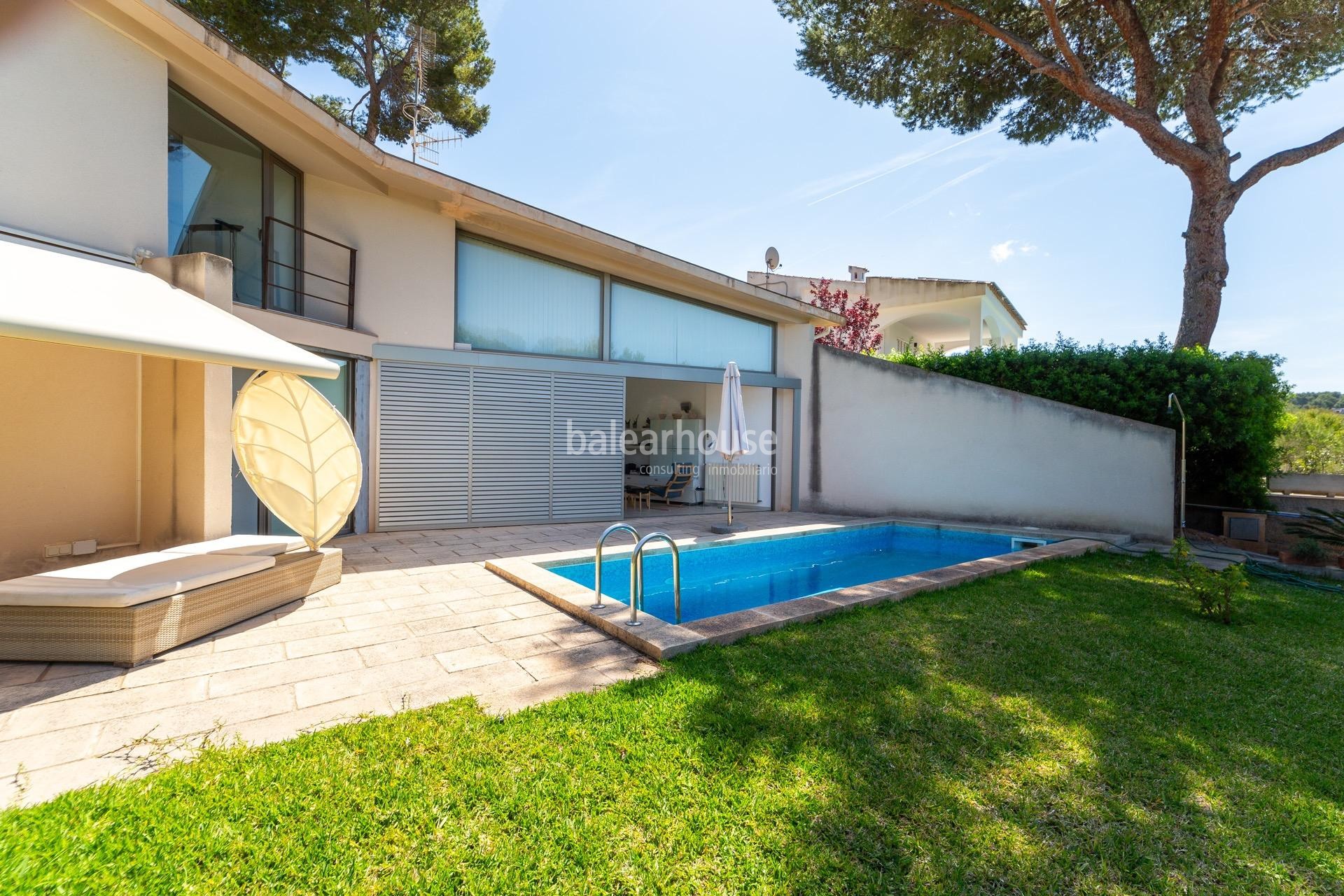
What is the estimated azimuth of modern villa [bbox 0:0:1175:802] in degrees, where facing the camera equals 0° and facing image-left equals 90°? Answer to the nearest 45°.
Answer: approximately 315°

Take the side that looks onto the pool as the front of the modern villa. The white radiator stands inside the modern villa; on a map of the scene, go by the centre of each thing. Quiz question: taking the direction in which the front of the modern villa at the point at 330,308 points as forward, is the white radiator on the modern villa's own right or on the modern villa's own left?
on the modern villa's own left

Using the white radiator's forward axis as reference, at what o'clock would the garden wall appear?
The garden wall is roughly at 10 o'clock from the white radiator.

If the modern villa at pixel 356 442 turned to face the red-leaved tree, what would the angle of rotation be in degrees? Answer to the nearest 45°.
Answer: approximately 90° to its left

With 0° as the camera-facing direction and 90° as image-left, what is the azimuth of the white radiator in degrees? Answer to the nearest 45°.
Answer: approximately 0°

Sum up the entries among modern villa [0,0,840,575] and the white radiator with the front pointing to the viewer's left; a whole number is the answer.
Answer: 0

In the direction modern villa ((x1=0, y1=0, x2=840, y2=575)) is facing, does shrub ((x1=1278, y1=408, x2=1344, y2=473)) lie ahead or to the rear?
ahead

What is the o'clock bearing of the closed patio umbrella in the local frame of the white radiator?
The closed patio umbrella is roughly at 12 o'clock from the white radiator.

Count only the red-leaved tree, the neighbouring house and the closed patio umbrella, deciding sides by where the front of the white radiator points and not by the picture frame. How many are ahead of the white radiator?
1

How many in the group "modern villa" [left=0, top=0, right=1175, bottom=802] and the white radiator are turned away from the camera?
0

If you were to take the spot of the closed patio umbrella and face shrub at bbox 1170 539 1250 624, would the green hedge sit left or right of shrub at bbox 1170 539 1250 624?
left

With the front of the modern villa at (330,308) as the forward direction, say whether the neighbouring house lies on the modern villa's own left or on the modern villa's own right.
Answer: on the modern villa's own left
